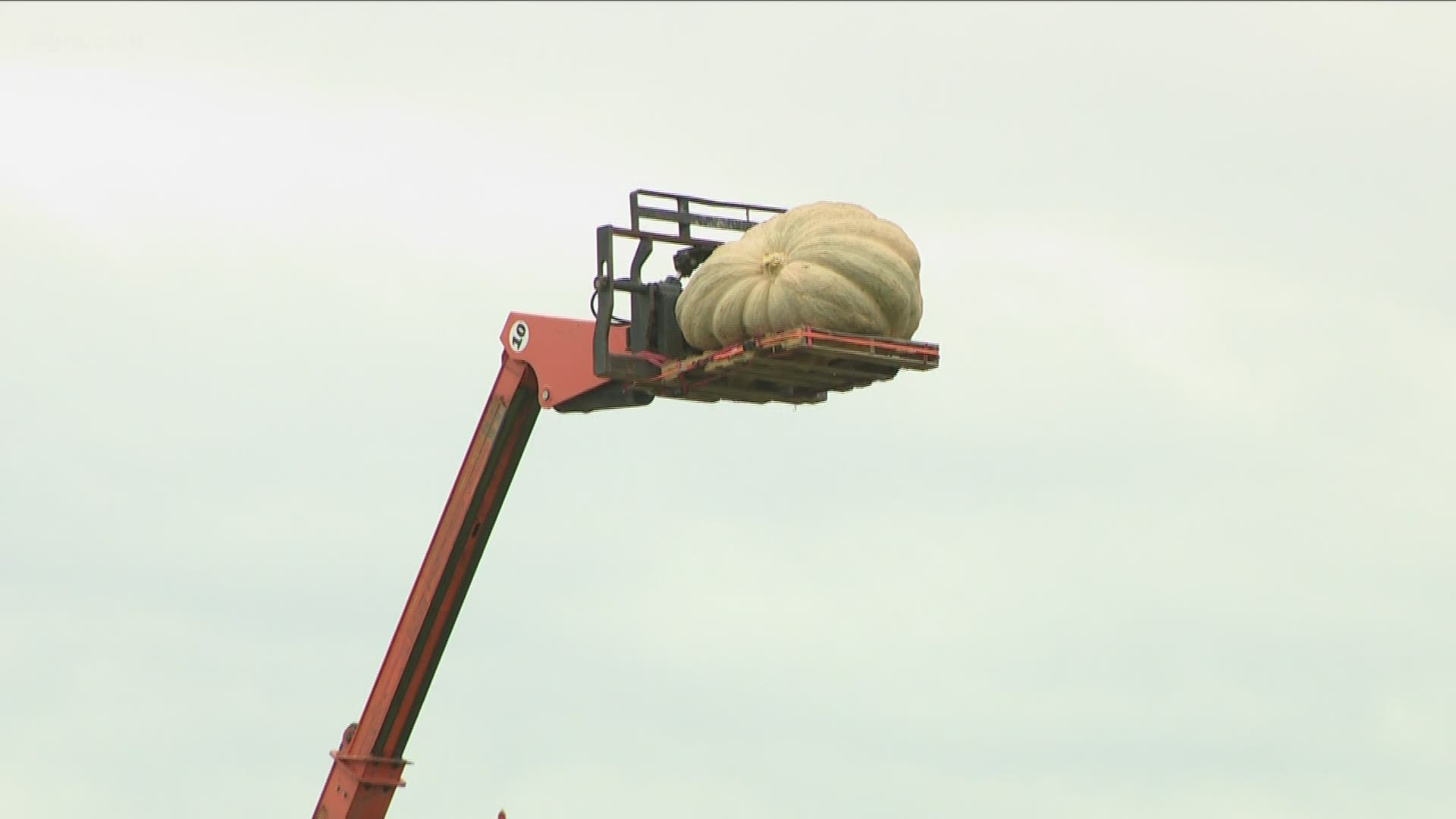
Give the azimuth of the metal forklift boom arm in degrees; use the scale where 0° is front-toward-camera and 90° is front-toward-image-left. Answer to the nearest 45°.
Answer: approximately 315°
